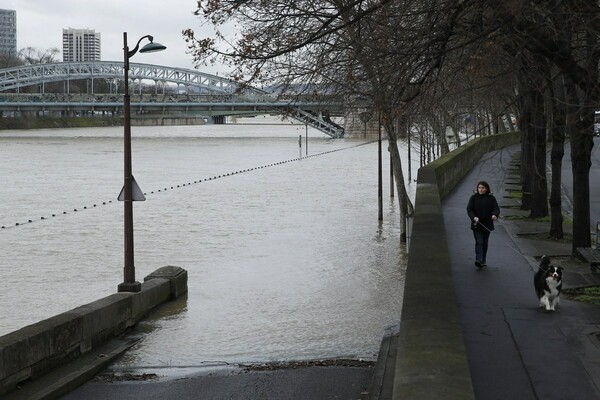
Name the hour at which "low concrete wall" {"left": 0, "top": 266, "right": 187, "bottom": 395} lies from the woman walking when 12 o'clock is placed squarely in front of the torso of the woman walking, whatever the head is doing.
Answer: The low concrete wall is roughly at 2 o'clock from the woman walking.

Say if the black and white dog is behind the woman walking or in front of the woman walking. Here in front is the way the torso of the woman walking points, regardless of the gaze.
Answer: in front

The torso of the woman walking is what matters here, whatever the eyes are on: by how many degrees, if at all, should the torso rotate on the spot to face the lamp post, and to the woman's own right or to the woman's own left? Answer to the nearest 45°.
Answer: approximately 90° to the woman's own right

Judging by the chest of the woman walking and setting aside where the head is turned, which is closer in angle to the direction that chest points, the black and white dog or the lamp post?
the black and white dog

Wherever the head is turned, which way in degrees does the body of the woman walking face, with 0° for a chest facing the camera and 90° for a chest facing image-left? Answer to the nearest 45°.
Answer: approximately 0°

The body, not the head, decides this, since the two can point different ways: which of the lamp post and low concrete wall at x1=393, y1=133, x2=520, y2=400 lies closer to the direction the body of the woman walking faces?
the low concrete wall
